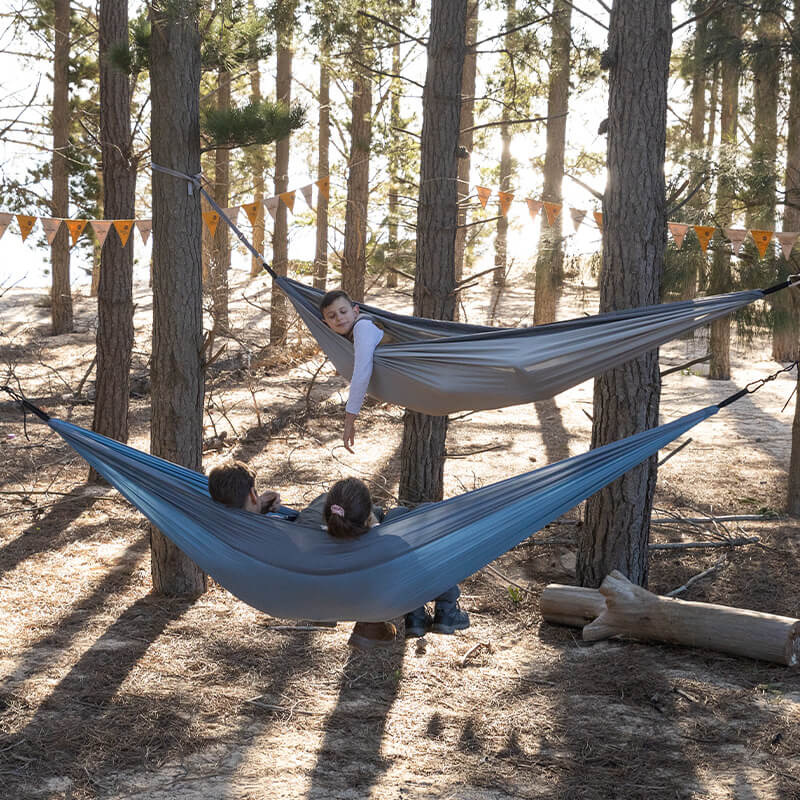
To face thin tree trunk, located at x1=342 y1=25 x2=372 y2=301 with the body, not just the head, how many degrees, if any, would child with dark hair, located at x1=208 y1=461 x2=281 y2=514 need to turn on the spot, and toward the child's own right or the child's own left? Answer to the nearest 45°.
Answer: approximately 45° to the child's own left

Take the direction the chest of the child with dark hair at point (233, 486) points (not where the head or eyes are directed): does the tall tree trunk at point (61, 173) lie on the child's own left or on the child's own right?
on the child's own left

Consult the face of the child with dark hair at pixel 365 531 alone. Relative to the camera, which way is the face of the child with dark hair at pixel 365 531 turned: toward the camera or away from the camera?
away from the camera

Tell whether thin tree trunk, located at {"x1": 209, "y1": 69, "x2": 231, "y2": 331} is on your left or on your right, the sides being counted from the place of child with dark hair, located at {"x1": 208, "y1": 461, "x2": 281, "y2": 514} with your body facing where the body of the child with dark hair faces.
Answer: on your left

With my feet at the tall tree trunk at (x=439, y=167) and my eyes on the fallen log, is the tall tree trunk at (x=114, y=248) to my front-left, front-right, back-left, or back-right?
back-right

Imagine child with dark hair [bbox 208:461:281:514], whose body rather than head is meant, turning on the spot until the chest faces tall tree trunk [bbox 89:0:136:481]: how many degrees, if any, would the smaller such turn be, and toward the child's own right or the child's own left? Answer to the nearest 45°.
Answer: approximately 45° to the child's own left

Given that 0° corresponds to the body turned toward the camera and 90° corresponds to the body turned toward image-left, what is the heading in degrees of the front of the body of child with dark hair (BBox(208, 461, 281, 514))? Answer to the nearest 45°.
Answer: approximately 225°
